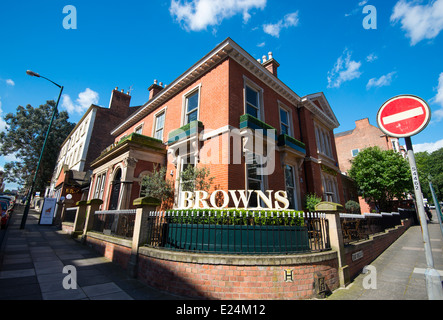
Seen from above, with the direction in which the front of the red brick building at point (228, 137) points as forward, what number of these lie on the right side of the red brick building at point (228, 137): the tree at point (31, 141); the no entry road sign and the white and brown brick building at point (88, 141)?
2

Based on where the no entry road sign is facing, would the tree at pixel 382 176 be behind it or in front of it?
behind

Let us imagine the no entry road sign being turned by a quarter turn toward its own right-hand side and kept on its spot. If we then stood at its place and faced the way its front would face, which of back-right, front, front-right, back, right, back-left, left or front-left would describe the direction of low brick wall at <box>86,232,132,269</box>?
front

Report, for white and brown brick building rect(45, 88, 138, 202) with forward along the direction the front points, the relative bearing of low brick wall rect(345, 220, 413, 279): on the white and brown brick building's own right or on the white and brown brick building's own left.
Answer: on the white and brown brick building's own left

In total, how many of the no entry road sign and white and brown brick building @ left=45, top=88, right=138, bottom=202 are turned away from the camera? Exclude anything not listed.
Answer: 0

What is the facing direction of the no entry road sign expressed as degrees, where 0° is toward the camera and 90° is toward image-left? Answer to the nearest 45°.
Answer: approximately 0°

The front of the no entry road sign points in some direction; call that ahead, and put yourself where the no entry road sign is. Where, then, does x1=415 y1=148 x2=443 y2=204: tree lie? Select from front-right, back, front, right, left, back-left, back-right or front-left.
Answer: back
